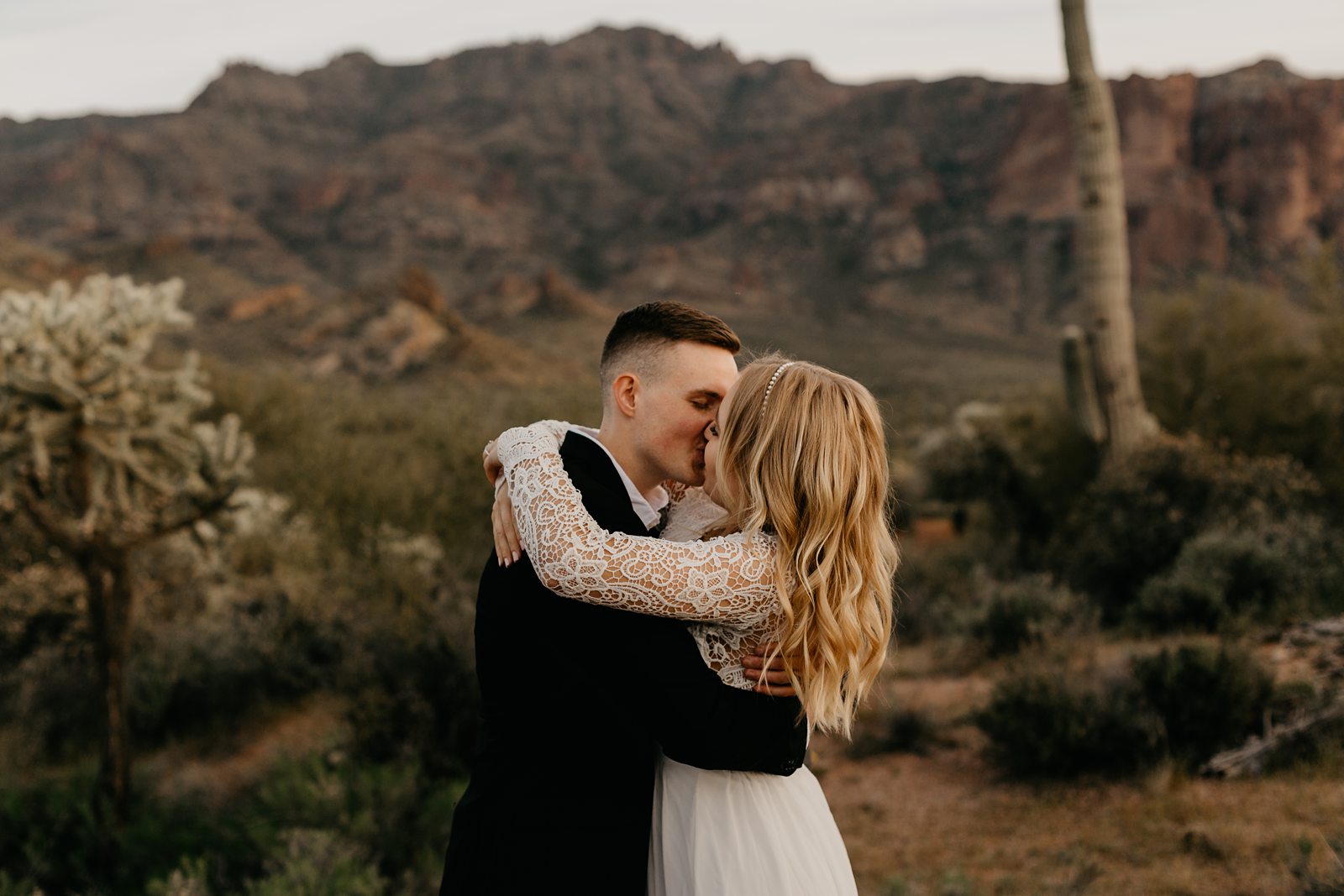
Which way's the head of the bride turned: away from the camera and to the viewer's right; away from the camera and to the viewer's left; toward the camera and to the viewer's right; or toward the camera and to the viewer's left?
away from the camera and to the viewer's left

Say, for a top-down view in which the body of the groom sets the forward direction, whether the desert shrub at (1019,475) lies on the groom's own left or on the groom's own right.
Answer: on the groom's own left

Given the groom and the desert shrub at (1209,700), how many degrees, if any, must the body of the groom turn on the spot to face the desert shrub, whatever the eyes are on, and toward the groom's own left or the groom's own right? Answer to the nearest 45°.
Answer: approximately 45° to the groom's own left

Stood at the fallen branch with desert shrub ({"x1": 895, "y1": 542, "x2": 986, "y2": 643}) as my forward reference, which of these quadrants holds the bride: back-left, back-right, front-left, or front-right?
back-left

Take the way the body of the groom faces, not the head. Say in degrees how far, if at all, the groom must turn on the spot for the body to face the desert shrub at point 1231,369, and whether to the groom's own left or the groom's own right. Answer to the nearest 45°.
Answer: approximately 45° to the groom's own left

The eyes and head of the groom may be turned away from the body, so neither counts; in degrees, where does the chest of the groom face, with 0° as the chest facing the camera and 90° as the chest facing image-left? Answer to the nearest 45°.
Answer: approximately 270°
